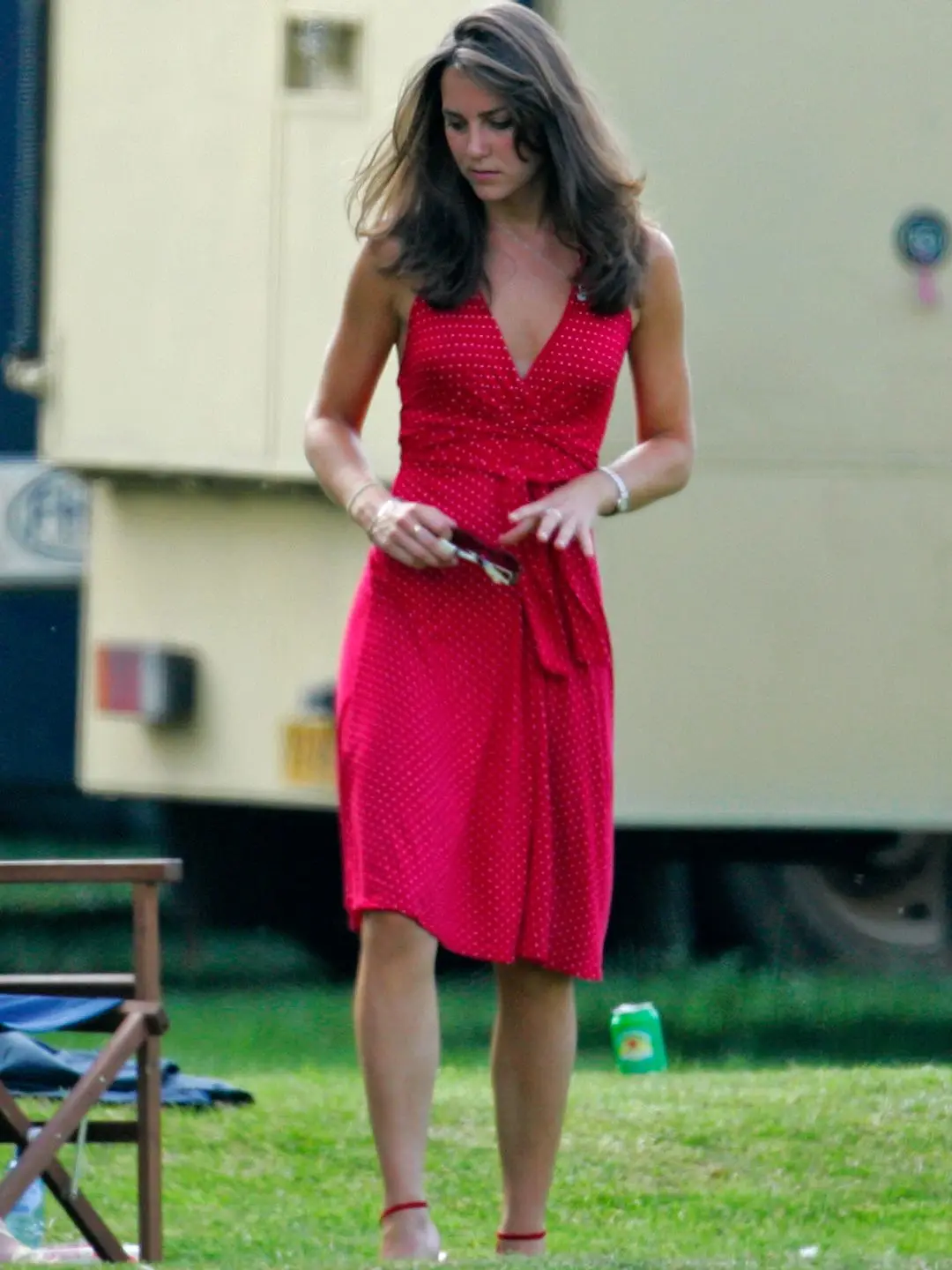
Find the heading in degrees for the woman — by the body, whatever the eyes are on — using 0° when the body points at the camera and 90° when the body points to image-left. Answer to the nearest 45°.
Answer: approximately 0°

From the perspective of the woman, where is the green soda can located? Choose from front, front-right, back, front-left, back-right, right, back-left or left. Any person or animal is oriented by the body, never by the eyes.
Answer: back

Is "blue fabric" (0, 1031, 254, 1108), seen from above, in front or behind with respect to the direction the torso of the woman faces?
behind

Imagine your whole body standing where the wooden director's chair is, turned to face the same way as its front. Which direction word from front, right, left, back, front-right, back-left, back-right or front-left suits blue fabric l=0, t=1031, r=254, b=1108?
left
